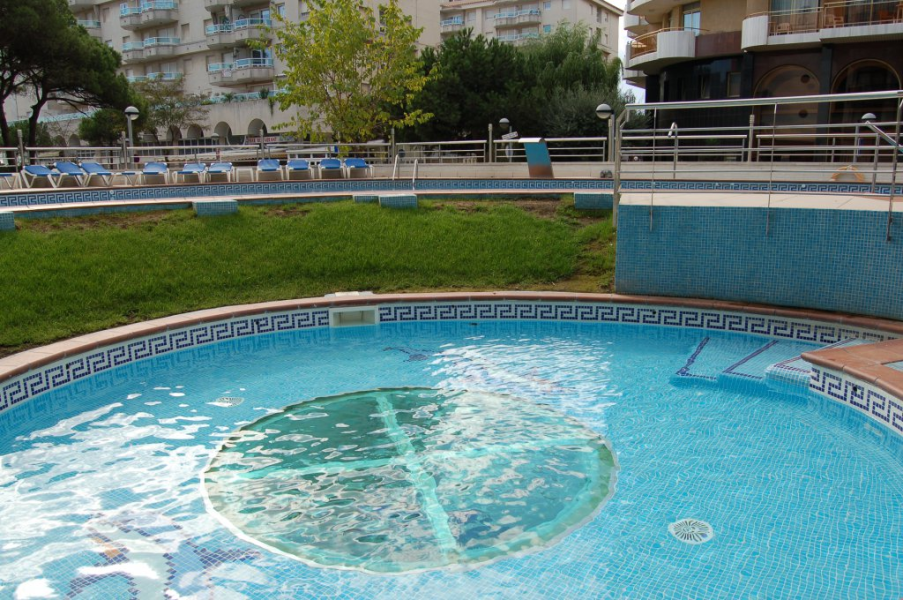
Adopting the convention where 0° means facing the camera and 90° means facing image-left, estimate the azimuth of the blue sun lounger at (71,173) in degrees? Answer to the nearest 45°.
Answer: approximately 0°

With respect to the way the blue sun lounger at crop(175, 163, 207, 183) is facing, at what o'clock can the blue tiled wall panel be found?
The blue tiled wall panel is roughly at 11 o'clock from the blue sun lounger.

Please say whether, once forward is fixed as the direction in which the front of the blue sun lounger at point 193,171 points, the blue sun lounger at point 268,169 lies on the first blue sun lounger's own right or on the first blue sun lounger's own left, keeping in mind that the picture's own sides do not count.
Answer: on the first blue sun lounger's own left

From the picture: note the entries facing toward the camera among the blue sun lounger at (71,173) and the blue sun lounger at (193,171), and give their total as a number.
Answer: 2

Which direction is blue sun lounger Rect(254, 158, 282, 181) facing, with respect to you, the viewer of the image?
facing the viewer

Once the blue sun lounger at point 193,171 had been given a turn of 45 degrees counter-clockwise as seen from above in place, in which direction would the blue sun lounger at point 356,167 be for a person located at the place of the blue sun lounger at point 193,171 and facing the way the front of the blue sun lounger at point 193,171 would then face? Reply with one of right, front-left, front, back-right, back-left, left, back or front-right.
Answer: front-left

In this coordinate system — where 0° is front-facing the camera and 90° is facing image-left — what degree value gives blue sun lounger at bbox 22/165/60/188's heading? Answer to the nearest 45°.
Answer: approximately 315°

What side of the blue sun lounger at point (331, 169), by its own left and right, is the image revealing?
front

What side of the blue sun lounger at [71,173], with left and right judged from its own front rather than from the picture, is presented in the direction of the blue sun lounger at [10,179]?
right

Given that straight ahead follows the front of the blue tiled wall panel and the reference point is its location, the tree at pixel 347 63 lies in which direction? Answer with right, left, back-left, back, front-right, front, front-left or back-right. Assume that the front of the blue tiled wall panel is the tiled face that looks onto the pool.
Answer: back-right
